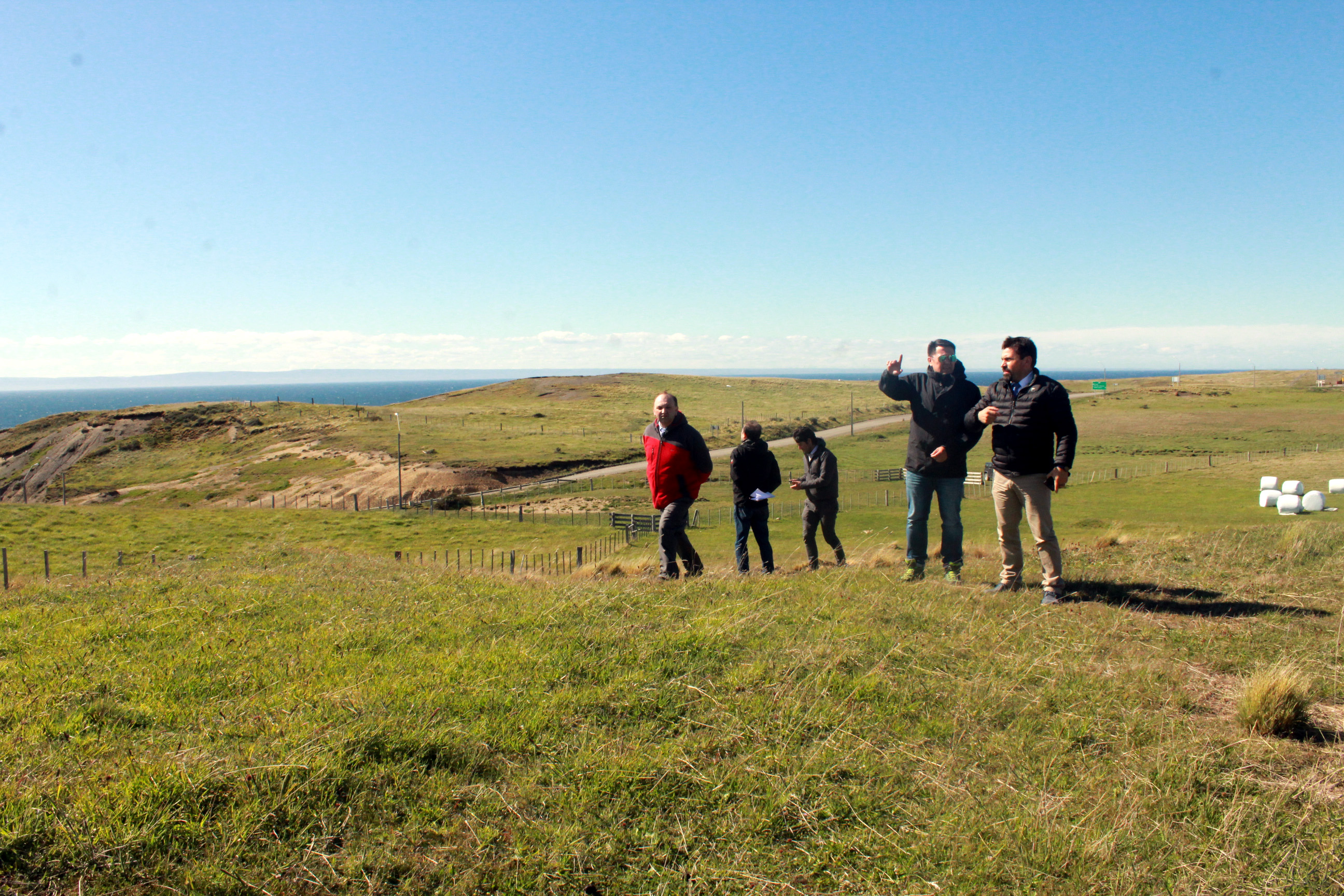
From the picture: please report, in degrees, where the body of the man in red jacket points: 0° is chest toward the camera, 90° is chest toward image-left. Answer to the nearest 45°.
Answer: approximately 45°

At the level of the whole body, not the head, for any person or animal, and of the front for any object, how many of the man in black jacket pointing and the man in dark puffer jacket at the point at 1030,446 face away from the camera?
0

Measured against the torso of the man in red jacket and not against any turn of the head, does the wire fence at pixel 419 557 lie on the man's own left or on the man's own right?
on the man's own right

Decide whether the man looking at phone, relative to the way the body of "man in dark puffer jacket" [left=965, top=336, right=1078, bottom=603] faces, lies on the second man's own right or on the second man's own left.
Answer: on the second man's own right

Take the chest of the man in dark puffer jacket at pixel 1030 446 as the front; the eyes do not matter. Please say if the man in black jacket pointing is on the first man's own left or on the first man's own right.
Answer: on the first man's own right

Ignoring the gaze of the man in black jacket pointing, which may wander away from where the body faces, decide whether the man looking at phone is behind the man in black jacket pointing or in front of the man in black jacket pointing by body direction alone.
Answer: behind

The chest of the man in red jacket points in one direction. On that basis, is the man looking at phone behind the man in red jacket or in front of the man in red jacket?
behind

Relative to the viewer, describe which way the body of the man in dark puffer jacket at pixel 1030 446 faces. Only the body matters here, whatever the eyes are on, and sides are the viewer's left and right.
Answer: facing the viewer and to the left of the viewer

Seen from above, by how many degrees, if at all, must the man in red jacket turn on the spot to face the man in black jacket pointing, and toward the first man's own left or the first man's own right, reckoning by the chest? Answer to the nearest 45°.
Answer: approximately 135° to the first man's own left

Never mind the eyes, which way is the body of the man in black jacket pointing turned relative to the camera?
toward the camera

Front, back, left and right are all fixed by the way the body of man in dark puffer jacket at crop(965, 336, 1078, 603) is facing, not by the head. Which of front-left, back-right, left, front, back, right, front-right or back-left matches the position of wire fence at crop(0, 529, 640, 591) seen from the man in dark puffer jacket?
right

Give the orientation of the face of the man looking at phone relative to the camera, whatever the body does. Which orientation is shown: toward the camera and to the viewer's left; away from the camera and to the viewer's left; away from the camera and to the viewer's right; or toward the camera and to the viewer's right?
toward the camera and to the viewer's left
